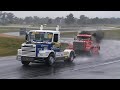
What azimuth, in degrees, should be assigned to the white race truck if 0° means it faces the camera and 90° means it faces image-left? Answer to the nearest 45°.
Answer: approximately 45°

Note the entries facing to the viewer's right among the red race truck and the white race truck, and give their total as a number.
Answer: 0

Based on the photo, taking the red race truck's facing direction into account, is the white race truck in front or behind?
in front

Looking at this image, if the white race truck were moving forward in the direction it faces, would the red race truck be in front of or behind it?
behind
